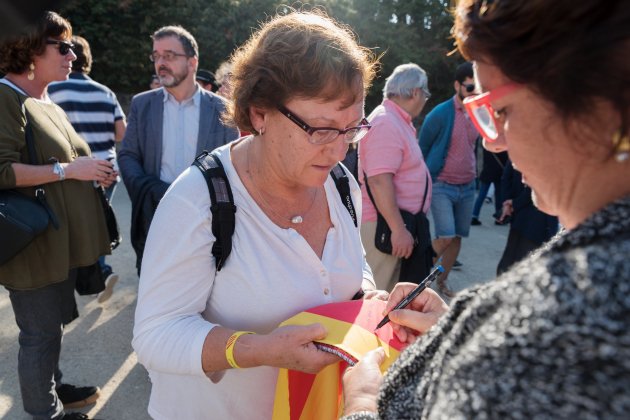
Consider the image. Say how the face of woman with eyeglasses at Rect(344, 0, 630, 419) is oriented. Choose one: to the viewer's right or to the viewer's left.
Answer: to the viewer's left

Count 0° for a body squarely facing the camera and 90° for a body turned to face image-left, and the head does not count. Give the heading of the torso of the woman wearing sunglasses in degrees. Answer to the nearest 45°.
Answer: approximately 270°

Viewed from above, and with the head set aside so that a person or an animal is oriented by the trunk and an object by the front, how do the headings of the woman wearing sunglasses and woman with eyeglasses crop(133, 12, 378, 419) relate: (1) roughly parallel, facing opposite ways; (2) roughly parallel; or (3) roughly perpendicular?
roughly perpendicular

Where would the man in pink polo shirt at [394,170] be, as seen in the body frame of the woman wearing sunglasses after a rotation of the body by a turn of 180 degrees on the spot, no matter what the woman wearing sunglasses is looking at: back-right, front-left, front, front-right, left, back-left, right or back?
back

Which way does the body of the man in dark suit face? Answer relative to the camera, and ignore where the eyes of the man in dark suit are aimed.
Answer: toward the camera

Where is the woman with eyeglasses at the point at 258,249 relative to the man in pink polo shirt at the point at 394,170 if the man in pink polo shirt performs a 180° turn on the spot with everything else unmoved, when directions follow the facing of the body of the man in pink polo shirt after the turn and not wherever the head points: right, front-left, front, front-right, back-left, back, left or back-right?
left

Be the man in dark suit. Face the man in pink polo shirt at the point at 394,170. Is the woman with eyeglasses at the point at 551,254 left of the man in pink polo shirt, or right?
right

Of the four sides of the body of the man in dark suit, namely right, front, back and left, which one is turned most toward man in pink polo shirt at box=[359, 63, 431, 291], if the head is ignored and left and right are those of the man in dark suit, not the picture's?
left

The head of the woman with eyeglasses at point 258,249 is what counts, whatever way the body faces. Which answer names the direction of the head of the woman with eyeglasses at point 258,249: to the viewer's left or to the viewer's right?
to the viewer's right
